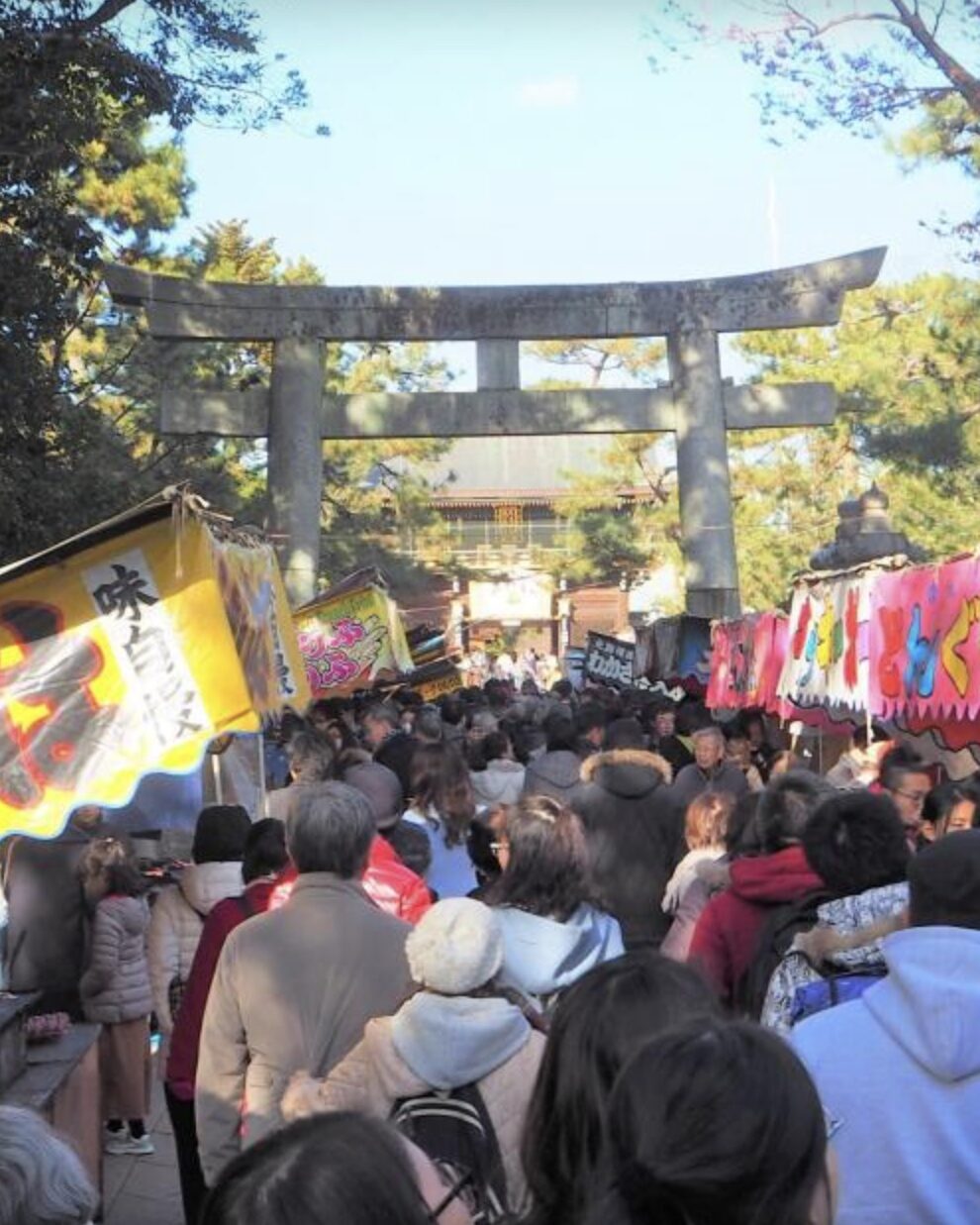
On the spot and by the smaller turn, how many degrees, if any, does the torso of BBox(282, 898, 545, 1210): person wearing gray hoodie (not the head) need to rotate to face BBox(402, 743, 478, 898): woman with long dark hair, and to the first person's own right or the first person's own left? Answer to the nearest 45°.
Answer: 0° — they already face them

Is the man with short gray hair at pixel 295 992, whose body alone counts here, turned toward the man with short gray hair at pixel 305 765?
yes

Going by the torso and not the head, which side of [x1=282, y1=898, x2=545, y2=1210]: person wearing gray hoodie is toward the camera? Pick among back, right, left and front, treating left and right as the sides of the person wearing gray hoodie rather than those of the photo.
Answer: back

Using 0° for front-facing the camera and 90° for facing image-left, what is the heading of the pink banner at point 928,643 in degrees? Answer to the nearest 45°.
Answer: approximately 45°

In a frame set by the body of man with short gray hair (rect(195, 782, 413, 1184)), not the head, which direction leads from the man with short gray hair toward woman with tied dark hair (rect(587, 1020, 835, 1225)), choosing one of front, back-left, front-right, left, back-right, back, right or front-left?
back

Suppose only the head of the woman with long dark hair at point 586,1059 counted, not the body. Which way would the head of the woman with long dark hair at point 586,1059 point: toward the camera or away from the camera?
away from the camera

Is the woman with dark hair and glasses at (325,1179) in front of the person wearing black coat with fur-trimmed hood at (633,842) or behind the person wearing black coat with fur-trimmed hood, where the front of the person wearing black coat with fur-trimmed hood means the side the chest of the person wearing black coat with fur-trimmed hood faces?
behind

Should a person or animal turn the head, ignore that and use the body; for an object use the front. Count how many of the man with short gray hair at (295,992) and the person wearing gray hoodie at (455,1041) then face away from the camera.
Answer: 2

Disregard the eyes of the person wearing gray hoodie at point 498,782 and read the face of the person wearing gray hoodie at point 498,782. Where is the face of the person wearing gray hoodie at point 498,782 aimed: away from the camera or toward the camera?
away from the camera

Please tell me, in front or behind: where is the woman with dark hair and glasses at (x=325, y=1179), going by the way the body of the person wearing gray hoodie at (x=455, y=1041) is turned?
behind

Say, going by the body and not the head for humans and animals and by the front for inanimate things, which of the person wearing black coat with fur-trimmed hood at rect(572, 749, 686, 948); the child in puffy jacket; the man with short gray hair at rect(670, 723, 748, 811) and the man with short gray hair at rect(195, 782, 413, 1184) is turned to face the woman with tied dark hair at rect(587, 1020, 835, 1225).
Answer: the man with short gray hair at rect(670, 723, 748, 811)

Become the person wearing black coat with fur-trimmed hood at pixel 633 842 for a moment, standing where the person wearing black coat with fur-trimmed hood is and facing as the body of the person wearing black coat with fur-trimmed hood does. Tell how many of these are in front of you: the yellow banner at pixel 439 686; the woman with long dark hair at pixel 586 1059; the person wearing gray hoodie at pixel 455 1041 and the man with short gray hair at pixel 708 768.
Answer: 2

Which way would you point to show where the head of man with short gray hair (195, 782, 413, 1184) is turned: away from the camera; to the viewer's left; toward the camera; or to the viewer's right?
away from the camera

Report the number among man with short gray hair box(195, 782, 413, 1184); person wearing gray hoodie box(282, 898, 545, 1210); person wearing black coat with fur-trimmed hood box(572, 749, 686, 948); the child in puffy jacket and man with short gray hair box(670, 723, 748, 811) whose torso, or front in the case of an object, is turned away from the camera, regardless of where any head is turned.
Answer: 3
